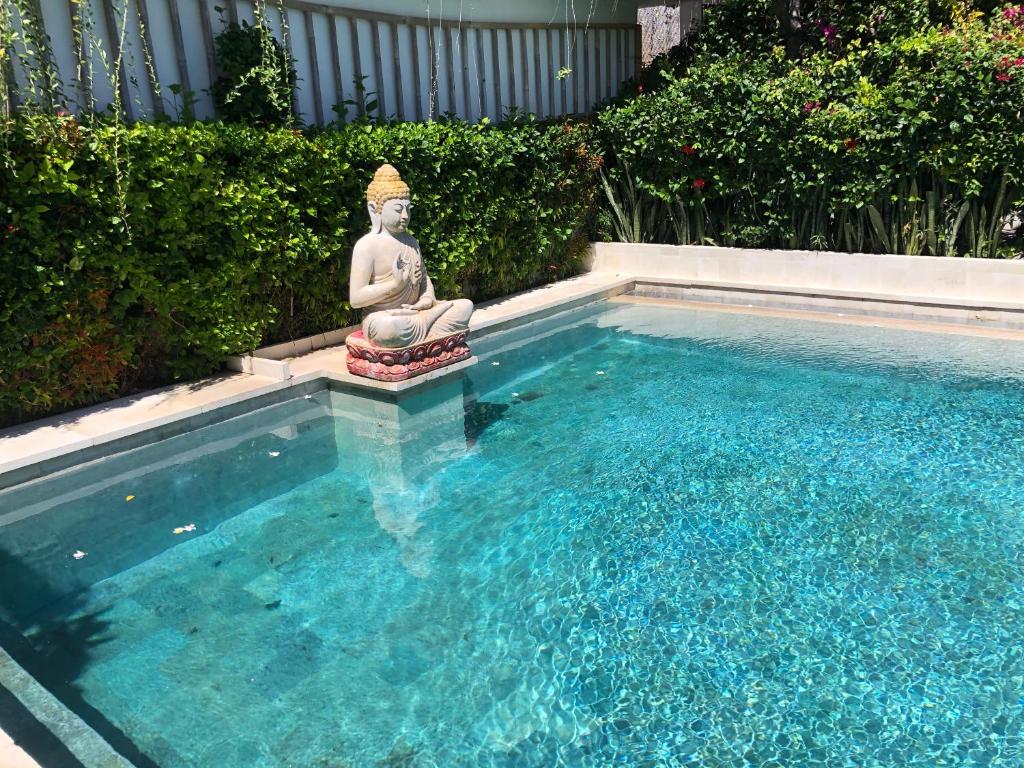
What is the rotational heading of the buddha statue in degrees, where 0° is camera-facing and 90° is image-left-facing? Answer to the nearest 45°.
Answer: approximately 315°

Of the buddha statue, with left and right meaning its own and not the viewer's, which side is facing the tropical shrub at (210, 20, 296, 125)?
back

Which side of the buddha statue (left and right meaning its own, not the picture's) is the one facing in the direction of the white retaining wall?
left

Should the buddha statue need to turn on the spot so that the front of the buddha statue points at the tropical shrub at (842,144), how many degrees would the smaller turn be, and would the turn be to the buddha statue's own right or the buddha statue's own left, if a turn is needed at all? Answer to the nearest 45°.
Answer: approximately 90° to the buddha statue's own left

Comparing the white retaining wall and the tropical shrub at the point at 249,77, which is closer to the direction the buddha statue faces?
the white retaining wall
